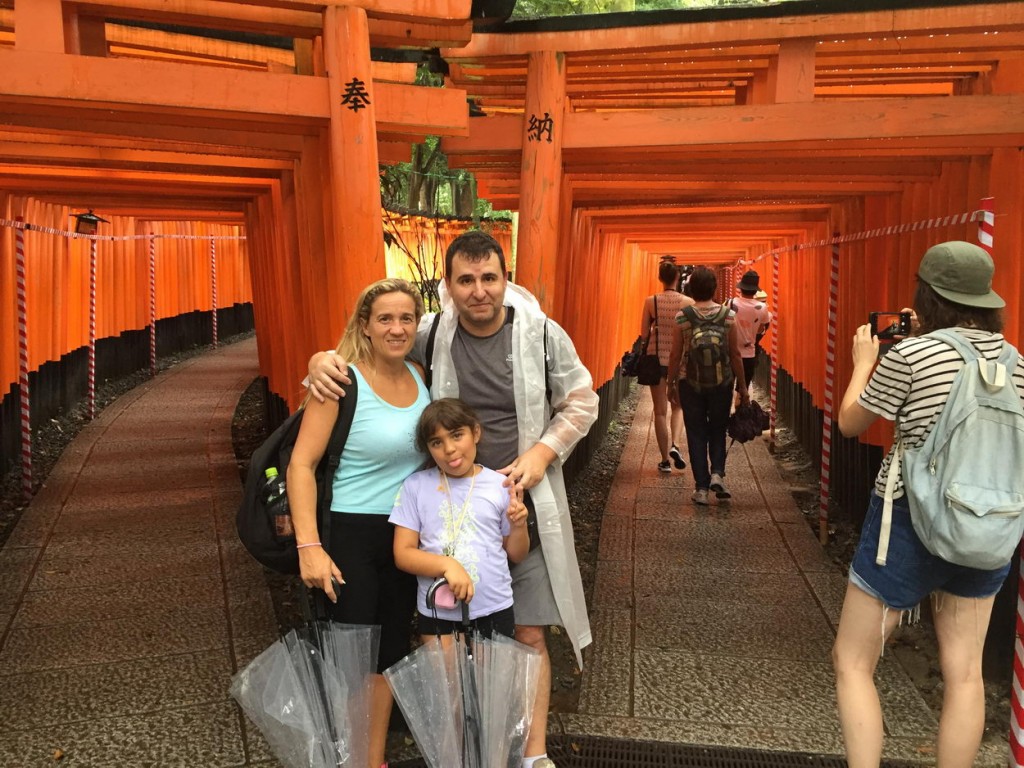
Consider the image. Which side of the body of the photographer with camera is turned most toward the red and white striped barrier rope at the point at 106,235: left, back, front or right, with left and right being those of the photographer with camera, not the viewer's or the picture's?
front

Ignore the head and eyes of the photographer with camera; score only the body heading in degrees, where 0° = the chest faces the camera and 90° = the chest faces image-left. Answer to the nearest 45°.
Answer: approximately 135°

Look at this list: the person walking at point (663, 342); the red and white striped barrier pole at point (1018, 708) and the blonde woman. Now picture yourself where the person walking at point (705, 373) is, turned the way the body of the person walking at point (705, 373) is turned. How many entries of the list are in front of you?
1

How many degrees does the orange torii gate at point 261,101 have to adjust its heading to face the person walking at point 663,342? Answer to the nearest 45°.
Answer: approximately 135° to its left

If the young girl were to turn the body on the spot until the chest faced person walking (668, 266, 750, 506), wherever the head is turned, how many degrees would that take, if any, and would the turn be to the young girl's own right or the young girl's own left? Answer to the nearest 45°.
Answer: approximately 135° to the young girl's own left

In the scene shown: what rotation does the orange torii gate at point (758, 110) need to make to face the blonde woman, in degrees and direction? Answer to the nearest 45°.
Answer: approximately 45° to its right

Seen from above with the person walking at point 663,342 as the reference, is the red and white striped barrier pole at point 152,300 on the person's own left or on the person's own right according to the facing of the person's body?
on the person's own left

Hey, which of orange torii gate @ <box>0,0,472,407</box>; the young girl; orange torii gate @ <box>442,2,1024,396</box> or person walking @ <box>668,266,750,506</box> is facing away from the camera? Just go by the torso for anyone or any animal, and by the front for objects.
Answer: the person walking

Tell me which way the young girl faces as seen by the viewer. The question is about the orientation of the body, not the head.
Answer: toward the camera

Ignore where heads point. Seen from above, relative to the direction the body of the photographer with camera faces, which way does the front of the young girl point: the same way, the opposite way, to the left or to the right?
the opposite way

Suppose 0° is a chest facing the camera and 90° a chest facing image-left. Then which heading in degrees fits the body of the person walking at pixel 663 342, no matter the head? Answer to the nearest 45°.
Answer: approximately 180°

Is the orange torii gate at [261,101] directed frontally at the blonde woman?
yes

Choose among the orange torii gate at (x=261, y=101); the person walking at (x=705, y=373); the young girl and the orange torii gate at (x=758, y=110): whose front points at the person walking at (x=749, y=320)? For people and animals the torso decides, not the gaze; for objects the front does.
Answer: the person walking at (x=705, y=373)

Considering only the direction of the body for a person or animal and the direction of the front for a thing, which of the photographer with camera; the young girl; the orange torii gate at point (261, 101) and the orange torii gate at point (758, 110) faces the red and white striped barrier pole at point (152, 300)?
the photographer with camera

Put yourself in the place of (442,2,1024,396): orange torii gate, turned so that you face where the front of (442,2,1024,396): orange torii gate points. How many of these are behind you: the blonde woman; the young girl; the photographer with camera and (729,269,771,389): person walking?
1

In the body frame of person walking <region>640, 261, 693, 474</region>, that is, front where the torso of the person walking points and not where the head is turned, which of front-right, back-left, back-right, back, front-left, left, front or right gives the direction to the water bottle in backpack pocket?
back
